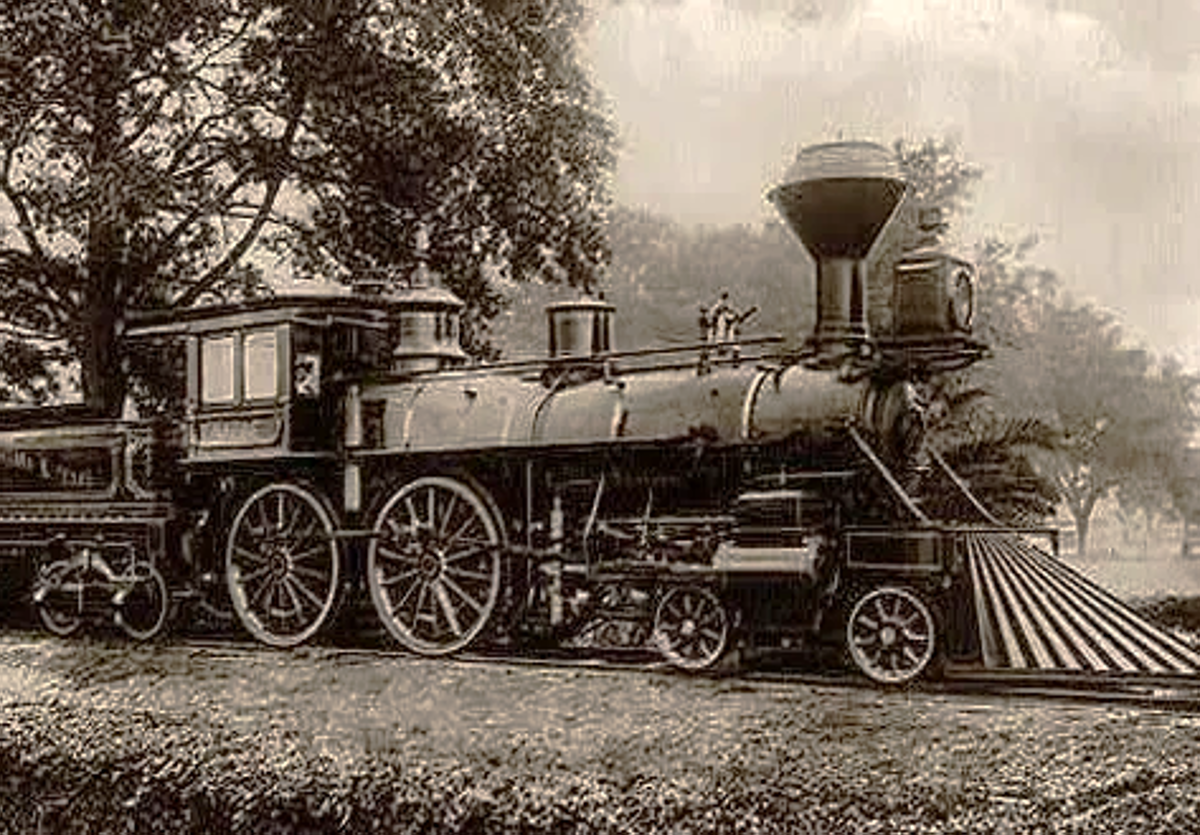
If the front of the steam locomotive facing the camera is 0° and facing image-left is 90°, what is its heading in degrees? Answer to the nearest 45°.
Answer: approximately 315°

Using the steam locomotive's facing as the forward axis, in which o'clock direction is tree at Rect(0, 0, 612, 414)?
The tree is roughly at 6 o'clock from the steam locomotive.

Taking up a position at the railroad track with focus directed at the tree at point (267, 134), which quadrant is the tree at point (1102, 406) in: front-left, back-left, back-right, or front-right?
front-right
